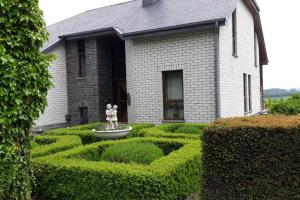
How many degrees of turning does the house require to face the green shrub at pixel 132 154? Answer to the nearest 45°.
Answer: approximately 45° to its left

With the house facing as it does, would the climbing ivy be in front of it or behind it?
in front

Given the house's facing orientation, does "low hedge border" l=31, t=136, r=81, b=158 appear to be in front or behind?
in front

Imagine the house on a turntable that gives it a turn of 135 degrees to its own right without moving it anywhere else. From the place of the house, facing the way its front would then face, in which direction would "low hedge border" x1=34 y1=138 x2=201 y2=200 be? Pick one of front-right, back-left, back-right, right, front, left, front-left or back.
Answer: back

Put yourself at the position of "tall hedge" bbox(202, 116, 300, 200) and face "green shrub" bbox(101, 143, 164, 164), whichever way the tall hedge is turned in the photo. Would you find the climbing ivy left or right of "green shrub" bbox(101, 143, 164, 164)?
left

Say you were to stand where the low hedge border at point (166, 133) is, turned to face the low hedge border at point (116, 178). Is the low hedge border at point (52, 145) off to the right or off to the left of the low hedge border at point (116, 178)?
right

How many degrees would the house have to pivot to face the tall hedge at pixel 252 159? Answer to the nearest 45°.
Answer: approximately 45° to its left
